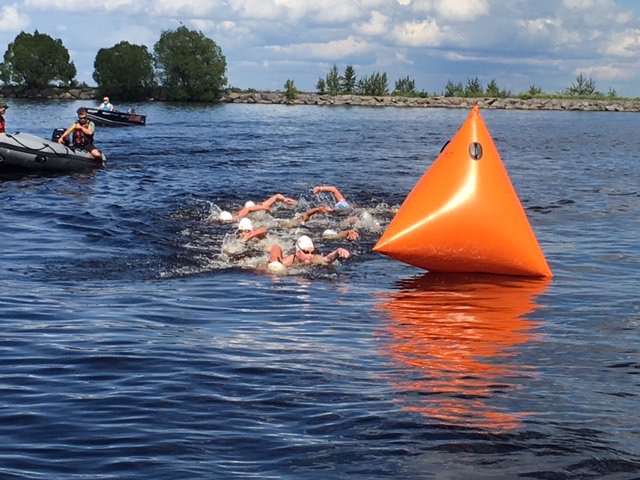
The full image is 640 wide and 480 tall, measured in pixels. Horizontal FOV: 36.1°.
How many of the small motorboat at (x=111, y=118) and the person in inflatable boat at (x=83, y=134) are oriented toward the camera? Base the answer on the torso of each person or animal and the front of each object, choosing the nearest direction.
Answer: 1

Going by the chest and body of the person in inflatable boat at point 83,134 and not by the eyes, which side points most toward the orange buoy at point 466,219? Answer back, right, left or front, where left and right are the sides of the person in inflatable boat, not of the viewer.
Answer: front

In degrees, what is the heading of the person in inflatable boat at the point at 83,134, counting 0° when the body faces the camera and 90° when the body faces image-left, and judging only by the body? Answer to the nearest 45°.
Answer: approximately 0°

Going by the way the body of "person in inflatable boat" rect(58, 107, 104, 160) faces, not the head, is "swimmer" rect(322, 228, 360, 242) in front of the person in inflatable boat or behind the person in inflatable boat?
in front

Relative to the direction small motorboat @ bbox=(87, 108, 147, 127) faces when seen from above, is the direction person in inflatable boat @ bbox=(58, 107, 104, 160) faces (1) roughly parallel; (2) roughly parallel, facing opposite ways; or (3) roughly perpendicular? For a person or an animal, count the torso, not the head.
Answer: roughly perpendicular
